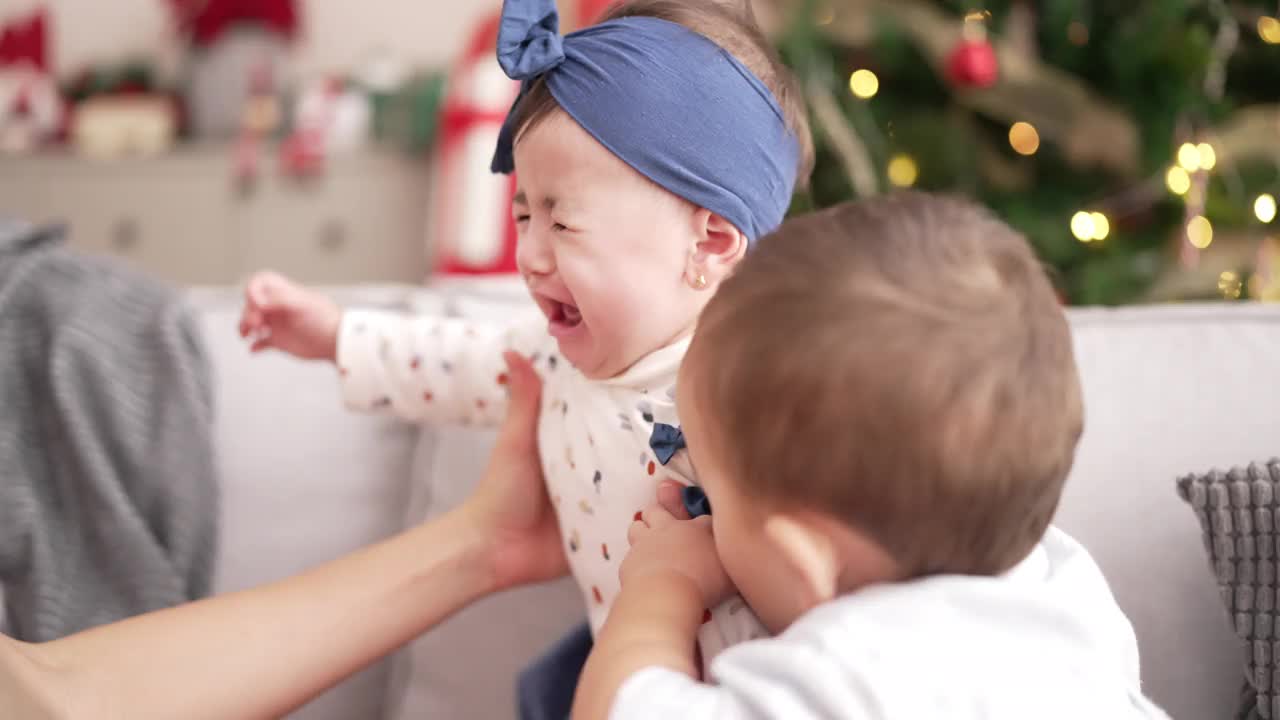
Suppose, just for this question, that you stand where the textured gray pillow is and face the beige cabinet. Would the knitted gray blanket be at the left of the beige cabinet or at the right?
left

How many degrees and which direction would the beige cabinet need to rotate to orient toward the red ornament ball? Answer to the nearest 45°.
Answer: approximately 45° to its left

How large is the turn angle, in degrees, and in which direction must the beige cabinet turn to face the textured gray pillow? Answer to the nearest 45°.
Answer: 0° — it already faces it

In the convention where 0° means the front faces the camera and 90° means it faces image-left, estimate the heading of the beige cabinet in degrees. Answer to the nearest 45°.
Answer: approximately 0°

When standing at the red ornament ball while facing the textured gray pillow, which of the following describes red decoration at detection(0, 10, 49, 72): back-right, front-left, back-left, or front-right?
back-right

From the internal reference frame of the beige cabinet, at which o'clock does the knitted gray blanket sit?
The knitted gray blanket is roughly at 12 o'clock from the beige cabinet.
